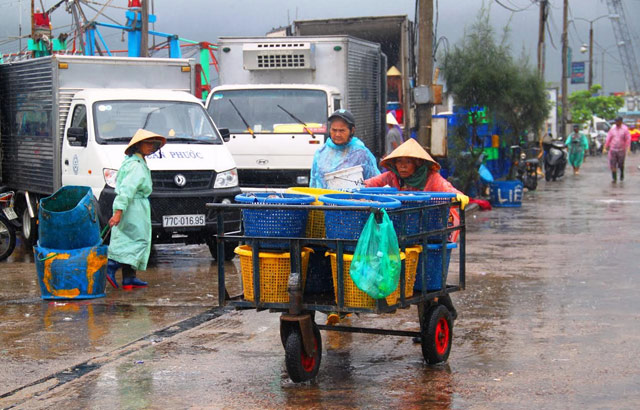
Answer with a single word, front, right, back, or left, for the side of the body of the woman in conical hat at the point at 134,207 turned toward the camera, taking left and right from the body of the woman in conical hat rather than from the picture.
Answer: right

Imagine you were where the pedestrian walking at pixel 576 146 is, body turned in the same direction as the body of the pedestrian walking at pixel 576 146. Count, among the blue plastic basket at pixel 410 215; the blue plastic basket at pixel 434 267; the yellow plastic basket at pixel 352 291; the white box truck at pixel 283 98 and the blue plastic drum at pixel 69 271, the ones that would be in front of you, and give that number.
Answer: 5

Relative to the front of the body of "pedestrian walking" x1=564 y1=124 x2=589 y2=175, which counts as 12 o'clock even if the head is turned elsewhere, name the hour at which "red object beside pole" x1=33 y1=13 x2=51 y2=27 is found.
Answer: The red object beside pole is roughly at 2 o'clock from the pedestrian walking.

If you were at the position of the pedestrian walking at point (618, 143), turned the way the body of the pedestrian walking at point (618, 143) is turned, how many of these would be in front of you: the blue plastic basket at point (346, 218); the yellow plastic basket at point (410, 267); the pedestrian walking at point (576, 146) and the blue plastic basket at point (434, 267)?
3

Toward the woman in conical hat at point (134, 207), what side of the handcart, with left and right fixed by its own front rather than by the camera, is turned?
right

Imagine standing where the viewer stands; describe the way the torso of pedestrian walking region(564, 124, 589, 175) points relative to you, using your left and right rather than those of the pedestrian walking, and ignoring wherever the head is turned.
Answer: facing the viewer

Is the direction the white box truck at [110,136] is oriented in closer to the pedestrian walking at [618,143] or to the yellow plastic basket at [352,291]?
the yellow plastic basket

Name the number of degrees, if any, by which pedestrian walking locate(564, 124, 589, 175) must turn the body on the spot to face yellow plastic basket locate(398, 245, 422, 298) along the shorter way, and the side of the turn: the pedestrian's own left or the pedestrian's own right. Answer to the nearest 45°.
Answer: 0° — they already face it

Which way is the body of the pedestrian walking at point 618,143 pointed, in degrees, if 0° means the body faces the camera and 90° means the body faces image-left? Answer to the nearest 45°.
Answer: approximately 0°

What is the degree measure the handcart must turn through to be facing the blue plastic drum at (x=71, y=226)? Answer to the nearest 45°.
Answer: approximately 90° to its right

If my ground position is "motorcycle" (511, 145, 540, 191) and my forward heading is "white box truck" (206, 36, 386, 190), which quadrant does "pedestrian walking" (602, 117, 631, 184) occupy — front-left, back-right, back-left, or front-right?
back-left

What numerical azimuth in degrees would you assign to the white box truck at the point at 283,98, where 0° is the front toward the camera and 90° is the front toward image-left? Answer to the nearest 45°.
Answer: approximately 0°

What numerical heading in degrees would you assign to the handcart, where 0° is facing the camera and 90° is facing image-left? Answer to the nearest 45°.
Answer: approximately 45°

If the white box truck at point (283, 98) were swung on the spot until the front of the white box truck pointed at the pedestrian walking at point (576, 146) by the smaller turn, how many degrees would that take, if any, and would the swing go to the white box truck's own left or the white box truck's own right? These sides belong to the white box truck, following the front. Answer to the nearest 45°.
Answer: approximately 135° to the white box truck's own left

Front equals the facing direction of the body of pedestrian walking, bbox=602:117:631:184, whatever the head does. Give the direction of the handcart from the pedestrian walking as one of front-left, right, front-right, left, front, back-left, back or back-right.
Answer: front
